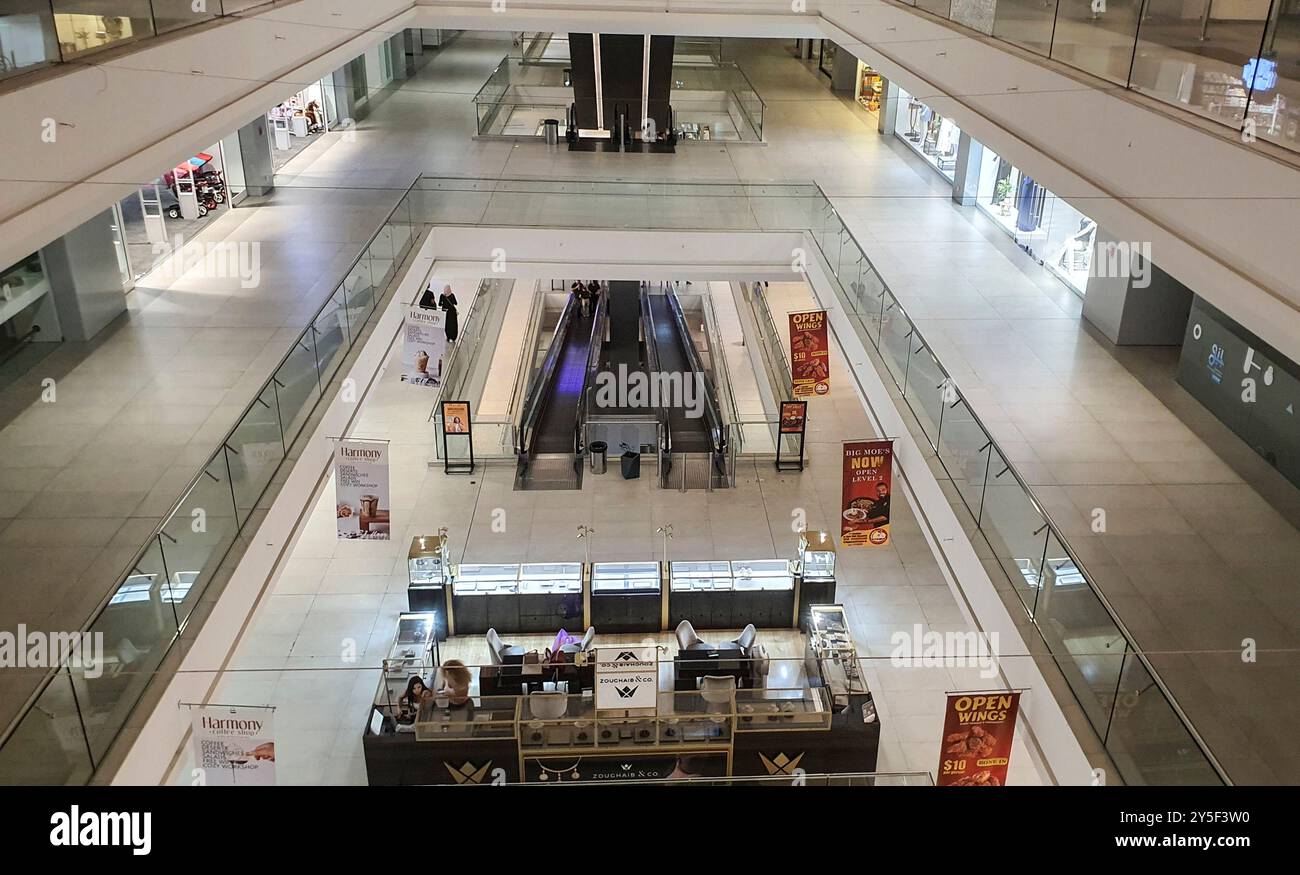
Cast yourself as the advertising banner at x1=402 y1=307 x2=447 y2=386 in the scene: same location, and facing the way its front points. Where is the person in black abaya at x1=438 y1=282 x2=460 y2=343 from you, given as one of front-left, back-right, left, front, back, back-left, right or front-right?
back

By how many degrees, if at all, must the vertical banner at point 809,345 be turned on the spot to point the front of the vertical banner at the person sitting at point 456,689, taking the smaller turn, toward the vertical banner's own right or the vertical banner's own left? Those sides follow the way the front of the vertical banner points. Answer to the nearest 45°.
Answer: approximately 45° to the vertical banner's own right

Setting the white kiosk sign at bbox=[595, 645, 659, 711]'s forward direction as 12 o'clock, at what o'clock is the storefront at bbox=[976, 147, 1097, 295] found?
The storefront is roughly at 7 o'clock from the white kiosk sign.

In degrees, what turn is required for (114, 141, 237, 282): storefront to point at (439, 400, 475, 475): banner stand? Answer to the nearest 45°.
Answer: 0° — it already faces it

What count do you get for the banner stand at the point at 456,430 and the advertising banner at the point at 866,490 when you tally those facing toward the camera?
2

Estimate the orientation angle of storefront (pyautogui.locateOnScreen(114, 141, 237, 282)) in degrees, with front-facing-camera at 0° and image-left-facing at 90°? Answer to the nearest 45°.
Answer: approximately 315°
